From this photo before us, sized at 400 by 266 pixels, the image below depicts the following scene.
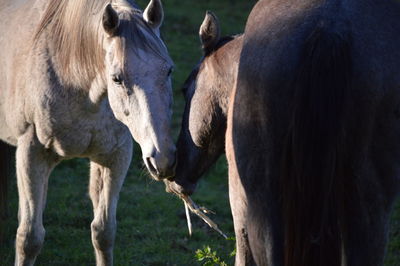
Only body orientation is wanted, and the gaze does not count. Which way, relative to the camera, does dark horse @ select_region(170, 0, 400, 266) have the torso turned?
away from the camera

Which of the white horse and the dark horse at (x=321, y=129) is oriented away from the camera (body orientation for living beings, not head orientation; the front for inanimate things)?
the dark horse

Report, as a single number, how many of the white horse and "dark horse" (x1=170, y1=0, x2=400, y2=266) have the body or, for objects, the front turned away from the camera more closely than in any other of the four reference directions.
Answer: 1
